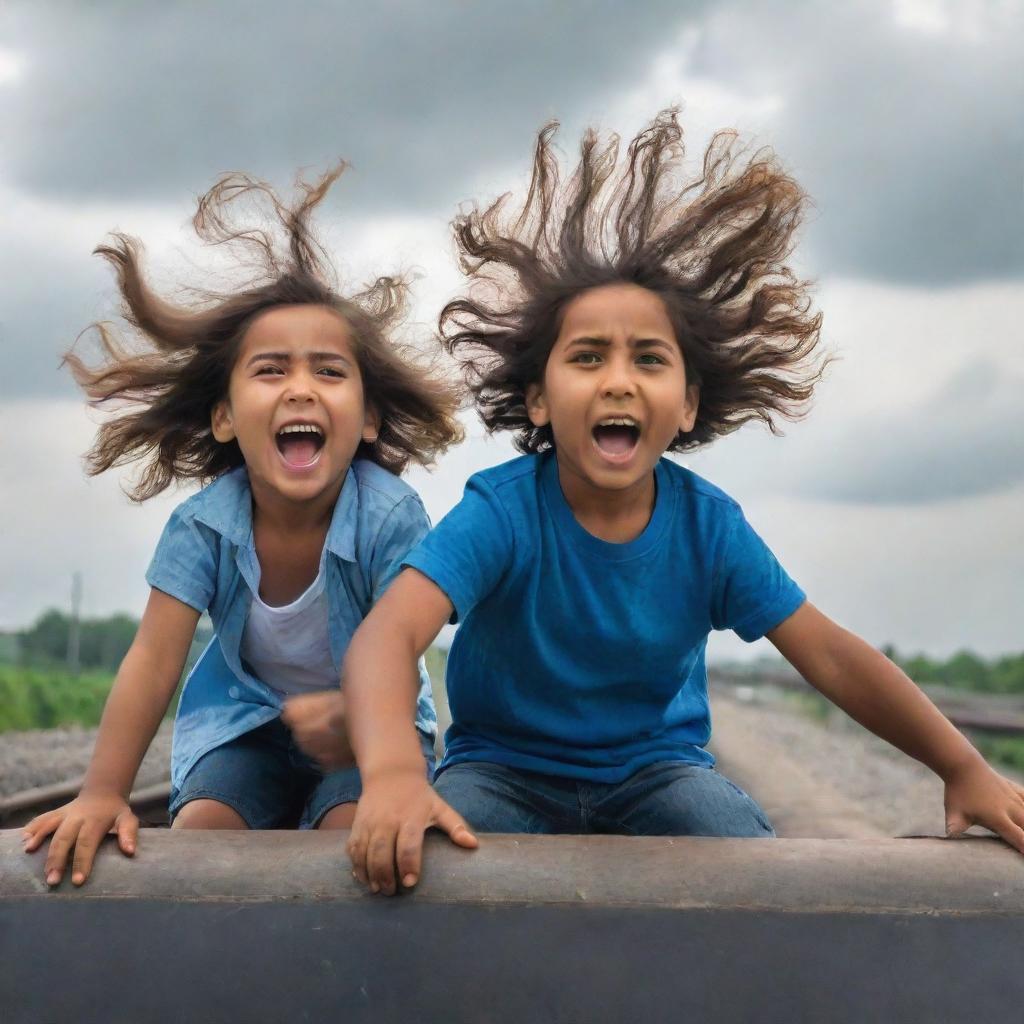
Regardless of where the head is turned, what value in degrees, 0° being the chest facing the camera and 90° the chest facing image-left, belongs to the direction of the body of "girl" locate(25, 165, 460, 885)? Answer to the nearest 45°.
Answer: approximately 0°

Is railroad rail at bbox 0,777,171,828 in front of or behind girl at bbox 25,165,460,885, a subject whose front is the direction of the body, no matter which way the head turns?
behind

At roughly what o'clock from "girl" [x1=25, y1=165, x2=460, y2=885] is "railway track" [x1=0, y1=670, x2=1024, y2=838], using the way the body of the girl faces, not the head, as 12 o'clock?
The railway track is roughly at 6 o'clock from the girl.

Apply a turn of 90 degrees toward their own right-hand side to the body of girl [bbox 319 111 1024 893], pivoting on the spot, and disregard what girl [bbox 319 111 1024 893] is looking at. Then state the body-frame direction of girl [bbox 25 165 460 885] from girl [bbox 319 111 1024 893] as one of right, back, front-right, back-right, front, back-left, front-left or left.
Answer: front
